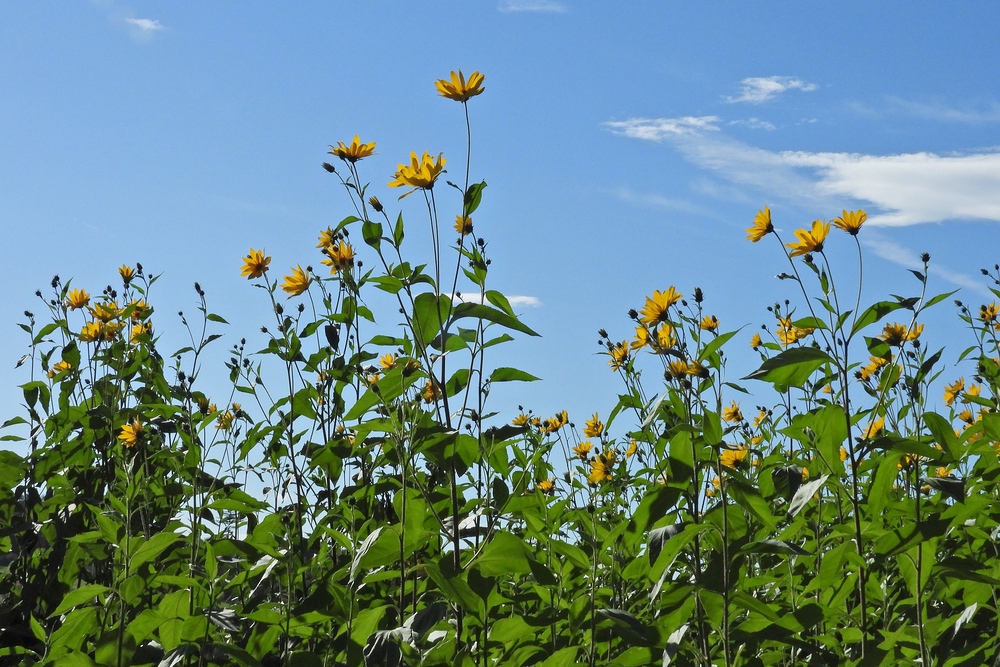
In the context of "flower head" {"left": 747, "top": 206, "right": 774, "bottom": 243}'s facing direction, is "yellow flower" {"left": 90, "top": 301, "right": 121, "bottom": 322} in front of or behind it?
in front

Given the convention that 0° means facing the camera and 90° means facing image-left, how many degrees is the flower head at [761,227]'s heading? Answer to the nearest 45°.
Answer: approximately 90°

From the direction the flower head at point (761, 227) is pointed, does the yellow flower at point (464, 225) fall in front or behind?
in front
